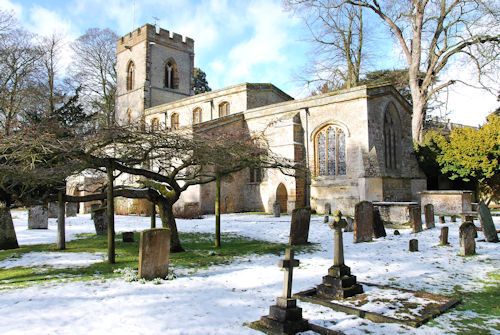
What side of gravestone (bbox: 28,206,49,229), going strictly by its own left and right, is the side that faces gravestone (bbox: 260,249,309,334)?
front

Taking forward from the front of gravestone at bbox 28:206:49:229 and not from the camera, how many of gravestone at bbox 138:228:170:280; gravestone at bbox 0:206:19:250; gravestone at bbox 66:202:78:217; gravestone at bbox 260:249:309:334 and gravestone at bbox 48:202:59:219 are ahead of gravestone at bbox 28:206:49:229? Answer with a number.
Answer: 3

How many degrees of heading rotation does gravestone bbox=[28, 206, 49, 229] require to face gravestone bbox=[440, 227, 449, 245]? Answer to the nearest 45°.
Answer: approximately 45° to its left

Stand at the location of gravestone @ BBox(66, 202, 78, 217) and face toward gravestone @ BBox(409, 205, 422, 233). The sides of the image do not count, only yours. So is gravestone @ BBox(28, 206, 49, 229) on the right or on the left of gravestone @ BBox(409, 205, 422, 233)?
right

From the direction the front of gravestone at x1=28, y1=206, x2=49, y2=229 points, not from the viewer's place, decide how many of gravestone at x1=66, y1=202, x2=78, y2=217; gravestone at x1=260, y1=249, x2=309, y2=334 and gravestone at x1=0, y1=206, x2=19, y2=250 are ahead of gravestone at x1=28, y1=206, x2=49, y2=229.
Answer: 2

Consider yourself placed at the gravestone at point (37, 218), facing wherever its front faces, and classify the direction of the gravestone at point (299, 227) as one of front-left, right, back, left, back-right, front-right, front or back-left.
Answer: front-left

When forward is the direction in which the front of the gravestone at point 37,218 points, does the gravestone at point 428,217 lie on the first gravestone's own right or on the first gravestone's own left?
on the first gravestone's own left

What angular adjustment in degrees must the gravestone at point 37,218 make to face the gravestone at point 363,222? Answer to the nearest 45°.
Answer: approximately 45° to its left

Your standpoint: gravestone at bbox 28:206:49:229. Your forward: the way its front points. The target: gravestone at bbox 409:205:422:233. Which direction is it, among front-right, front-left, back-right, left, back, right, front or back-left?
front-left

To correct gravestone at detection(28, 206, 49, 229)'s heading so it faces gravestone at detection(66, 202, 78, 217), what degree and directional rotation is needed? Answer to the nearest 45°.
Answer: approximately 180°

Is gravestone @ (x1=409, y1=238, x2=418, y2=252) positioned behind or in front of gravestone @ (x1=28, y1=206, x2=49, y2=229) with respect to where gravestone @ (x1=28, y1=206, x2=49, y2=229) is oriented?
in front

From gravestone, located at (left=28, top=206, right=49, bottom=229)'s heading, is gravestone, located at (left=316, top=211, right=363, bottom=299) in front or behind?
in front

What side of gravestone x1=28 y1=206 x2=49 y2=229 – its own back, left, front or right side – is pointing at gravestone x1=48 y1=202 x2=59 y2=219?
back

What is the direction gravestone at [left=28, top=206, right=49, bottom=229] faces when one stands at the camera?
facing the viewer

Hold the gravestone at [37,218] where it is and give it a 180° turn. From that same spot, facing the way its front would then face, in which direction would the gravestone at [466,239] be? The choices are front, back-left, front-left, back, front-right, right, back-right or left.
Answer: back-right

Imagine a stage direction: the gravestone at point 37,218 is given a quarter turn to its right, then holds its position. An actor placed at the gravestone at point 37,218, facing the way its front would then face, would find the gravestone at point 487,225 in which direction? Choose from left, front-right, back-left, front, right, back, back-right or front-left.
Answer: back-left

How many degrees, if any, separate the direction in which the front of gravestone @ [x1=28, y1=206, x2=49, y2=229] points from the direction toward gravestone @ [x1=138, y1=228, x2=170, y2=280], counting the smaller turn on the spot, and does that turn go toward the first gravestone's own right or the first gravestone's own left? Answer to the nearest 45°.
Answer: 0° — it already faces it
